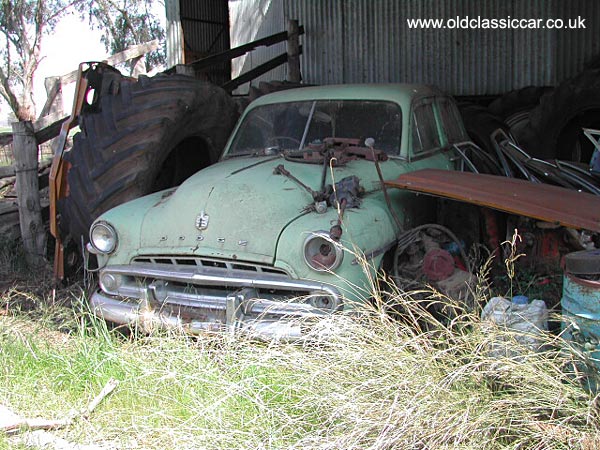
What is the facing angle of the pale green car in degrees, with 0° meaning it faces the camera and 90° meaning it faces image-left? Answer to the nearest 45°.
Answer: approximately 45°

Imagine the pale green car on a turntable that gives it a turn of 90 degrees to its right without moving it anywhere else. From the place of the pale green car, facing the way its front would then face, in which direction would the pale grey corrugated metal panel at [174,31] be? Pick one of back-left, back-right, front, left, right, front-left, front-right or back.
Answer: front-right

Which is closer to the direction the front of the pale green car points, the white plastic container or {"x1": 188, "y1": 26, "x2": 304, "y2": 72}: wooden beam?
the white plastic container

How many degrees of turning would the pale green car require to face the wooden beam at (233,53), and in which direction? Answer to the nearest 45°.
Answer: approximately 135° to its right

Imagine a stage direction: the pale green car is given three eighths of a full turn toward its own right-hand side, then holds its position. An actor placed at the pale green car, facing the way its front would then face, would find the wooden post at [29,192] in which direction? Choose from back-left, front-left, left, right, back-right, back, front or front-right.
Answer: front-left

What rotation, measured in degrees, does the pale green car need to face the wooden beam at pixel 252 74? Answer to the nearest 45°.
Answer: approximately 135° to its right

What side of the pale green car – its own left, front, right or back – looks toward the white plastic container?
left

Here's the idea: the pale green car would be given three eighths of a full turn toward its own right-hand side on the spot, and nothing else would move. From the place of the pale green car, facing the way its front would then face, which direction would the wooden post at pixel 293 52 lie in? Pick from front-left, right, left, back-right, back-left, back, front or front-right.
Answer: front

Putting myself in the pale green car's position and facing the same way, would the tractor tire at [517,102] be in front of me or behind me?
behind

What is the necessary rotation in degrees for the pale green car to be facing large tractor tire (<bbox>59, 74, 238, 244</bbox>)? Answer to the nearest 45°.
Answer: approximately 90° to its right

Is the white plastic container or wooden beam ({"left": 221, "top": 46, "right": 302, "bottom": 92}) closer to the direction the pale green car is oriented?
the white plastic container
